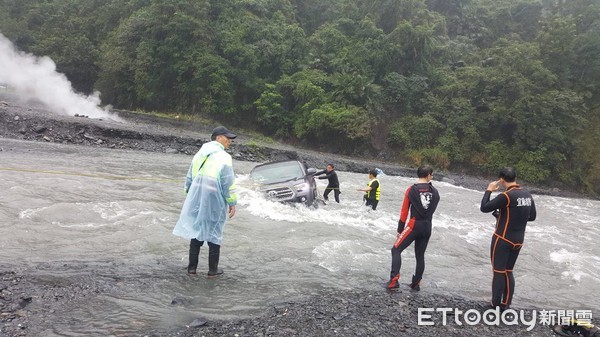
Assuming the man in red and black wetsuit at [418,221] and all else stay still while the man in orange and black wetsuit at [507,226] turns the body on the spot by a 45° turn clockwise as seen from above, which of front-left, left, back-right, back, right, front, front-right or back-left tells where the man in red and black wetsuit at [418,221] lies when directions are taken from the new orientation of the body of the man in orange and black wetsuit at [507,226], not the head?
left

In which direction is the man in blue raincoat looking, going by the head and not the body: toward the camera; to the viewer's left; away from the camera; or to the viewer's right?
to the viewer's right

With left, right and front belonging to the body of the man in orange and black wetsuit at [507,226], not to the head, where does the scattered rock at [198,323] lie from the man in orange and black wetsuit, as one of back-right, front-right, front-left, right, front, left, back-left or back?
left

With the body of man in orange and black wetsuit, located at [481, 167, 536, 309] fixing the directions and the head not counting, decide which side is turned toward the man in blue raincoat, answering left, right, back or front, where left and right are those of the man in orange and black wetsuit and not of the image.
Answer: left

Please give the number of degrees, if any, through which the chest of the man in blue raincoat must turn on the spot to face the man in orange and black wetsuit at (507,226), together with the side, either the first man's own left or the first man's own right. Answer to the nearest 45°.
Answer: approximately 45° to the first man's own right

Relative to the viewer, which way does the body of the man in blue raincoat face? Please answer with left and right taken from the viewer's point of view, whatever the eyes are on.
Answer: facing away from the viewer and to the right of the viewer

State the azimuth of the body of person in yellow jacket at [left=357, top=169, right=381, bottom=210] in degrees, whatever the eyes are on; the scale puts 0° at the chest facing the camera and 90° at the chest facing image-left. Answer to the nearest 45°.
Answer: approximately 90°

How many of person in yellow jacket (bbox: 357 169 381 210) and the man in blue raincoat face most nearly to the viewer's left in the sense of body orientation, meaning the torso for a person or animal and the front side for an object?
1

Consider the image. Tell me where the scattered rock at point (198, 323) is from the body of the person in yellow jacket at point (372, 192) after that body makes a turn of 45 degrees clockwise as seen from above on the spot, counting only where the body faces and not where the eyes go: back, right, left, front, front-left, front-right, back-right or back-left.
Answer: back-left

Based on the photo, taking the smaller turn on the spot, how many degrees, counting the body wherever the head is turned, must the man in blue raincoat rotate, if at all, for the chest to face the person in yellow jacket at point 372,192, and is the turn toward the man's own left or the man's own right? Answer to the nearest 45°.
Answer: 0° — they already face them

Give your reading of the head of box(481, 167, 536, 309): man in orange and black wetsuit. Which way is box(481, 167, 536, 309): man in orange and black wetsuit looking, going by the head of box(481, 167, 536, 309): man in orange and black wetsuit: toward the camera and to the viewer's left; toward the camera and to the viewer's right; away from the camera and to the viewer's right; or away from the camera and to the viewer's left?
away from the camera and to the viewer's left

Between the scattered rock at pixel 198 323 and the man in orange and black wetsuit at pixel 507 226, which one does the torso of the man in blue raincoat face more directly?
the man in orange and black wetsuit

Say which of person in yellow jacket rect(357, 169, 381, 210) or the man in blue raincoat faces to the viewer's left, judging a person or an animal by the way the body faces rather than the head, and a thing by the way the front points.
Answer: the person in yellow jacket

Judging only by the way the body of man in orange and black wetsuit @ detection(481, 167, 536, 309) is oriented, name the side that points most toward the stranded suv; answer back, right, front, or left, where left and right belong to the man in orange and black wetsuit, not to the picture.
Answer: front

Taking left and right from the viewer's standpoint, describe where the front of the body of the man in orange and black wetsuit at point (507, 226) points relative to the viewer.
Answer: facing away from the viewer and to the left of the viewer

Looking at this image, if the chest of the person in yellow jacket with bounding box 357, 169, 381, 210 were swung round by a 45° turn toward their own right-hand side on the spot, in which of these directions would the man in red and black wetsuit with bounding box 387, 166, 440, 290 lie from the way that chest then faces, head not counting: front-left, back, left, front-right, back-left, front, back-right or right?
back-left
